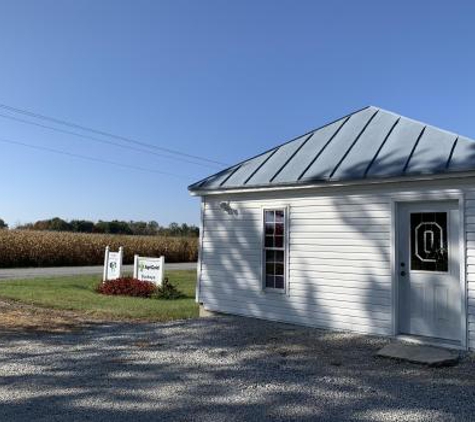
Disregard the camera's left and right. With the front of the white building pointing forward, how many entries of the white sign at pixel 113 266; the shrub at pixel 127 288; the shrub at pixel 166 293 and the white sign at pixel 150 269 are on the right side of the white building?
4

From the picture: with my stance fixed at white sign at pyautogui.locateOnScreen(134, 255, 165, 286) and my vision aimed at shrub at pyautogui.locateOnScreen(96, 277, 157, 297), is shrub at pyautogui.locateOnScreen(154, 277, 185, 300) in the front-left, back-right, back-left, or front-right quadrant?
front-left

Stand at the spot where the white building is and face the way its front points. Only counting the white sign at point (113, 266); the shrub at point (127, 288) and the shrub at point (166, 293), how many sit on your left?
0

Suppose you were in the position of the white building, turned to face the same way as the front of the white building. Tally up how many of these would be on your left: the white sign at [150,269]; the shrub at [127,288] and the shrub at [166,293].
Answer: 0

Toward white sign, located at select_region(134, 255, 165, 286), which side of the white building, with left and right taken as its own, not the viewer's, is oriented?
right

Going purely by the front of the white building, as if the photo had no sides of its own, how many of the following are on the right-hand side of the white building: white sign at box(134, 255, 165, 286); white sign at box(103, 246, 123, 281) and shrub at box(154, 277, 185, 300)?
3

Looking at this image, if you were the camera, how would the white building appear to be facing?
facing the viewer and to the left of the viewer

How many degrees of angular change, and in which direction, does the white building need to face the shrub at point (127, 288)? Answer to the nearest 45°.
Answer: approximately 90° to its right

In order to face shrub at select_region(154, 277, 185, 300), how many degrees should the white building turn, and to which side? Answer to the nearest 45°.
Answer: approximately 90° to its right

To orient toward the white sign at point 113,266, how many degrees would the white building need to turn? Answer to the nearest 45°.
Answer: approximately 90° to its right
